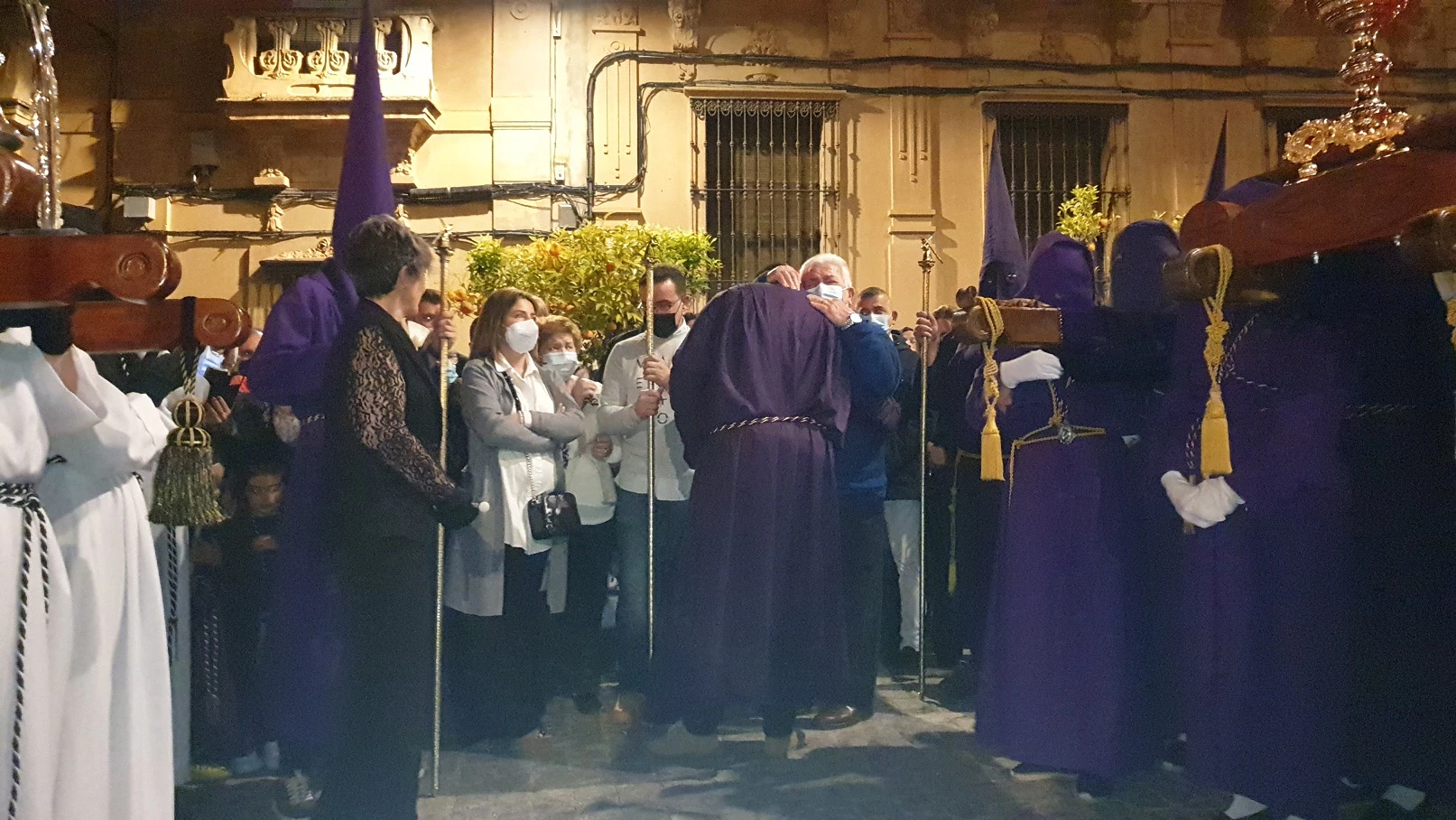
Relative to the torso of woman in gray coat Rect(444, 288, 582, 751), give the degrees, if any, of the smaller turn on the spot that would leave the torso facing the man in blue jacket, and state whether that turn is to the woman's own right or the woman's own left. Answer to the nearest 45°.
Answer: approximately 45° to the woman's own left

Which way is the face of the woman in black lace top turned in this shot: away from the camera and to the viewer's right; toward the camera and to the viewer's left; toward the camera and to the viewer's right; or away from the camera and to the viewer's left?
away from the camera and to the viewer's right

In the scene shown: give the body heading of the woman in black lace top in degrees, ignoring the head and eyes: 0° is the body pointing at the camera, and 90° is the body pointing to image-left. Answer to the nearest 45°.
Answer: approximately 270°

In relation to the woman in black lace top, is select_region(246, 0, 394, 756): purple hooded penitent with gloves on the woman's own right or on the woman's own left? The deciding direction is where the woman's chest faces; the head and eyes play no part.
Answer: on the woman's own left

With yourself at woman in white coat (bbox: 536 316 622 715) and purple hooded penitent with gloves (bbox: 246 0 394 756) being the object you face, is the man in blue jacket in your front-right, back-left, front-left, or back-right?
back-left

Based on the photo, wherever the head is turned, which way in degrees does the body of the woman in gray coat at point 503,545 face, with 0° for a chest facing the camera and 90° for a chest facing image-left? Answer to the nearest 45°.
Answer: approximately 315°

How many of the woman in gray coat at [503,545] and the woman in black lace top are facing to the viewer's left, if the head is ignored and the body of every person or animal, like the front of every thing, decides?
0

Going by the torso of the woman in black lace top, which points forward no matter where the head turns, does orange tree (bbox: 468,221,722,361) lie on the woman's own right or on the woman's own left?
on the woman's own left

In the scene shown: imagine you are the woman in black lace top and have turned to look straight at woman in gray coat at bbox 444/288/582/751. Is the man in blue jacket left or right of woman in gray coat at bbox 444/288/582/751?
right

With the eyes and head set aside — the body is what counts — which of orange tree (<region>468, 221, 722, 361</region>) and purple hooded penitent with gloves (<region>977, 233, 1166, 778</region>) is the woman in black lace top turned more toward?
the purple hooded penitent with gloves

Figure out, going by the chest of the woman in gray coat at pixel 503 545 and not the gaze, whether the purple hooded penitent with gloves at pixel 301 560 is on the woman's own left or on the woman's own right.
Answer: on the woman's own right

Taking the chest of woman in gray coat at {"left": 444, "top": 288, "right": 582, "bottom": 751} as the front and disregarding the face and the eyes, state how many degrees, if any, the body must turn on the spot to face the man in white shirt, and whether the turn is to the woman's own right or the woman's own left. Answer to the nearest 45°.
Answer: approximately 90° to the woman's own left

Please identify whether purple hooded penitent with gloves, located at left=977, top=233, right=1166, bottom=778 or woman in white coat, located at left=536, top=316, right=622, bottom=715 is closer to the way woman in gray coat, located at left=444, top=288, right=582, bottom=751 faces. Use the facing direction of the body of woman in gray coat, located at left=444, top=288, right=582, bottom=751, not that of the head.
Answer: the purple hooded penitent with gloves

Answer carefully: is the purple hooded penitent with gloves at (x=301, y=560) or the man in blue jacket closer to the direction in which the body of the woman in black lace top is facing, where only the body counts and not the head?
the man in blue jacket
